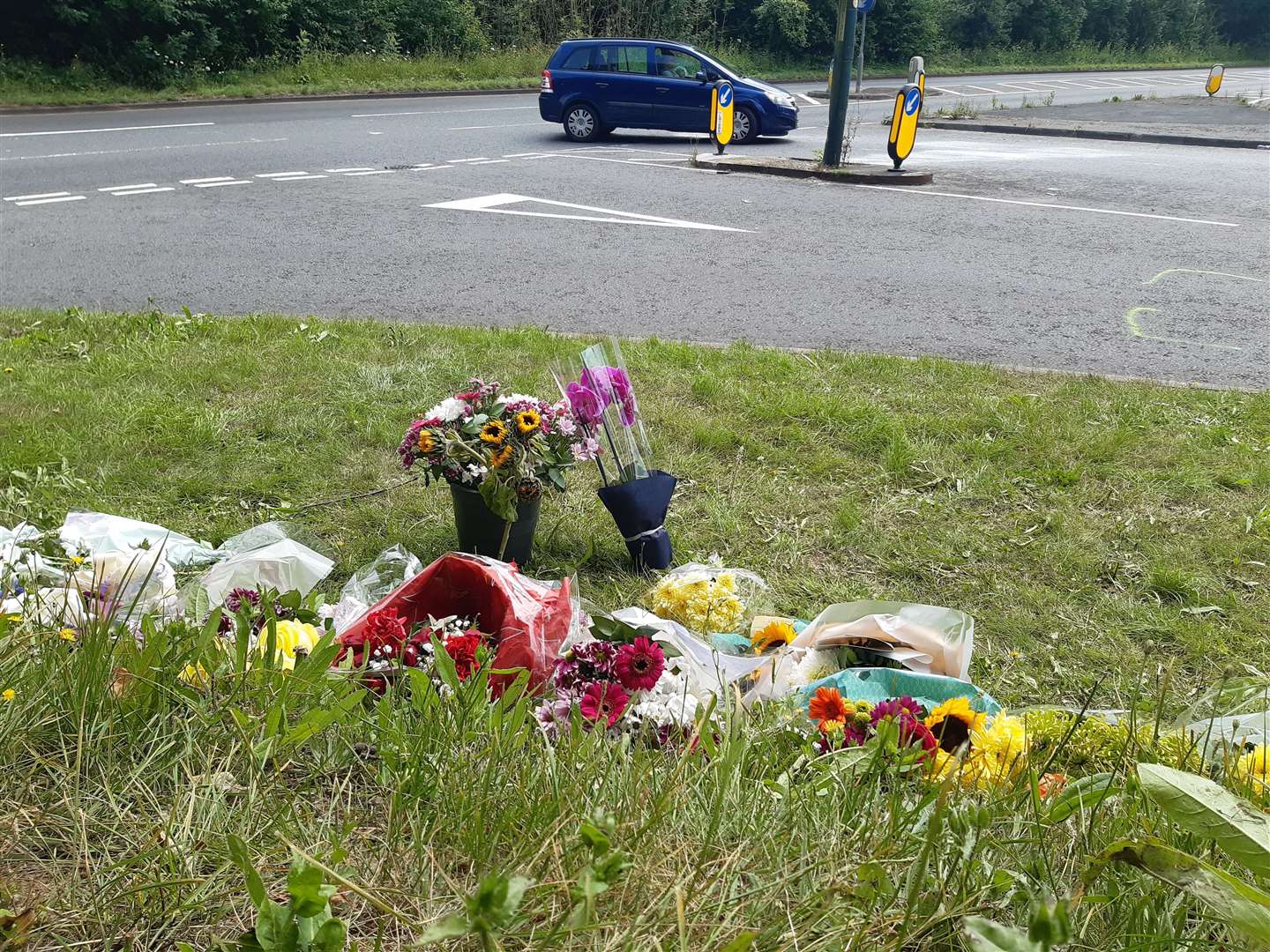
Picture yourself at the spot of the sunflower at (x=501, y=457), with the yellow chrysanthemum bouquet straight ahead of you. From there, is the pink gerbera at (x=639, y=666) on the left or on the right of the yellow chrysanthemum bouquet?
right

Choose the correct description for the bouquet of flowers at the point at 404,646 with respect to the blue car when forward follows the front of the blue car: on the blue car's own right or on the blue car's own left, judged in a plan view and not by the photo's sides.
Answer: on the blue car's own right

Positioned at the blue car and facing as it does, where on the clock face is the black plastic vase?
The black plastic vase is roughly at 3 o'clock from the blue car.

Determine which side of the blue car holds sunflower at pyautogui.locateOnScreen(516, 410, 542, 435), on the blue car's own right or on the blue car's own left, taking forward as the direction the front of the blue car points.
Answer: on the blue car's own right

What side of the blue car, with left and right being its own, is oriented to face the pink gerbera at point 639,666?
right

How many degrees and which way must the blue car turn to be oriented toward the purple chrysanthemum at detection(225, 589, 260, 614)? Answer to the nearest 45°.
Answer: approximately 90° to its right

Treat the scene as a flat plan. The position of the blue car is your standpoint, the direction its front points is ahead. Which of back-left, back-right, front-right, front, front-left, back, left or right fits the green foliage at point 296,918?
right

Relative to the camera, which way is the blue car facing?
to the viewer's right

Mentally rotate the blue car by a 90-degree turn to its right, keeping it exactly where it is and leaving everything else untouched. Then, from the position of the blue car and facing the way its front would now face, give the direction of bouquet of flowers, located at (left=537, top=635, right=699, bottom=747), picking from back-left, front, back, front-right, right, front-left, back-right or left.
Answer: front

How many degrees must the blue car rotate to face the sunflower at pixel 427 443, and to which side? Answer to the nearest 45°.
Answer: approximately 90° to its right

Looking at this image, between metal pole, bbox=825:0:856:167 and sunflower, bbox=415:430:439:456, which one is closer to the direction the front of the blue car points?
the metal pole

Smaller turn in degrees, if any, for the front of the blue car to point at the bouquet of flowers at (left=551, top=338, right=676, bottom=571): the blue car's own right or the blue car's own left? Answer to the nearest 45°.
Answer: approximately 90° to the blue car's own right

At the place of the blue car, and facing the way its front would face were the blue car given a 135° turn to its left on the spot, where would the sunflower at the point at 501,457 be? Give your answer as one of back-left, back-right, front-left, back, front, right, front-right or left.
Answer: back-left
